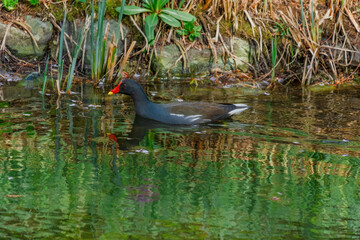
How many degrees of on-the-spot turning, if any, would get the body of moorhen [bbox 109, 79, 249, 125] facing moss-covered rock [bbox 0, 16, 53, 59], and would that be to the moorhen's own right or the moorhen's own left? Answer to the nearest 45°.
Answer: approximately 45° to the moorhen's own right

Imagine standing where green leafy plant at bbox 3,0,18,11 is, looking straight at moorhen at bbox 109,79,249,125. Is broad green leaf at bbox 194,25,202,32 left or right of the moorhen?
left

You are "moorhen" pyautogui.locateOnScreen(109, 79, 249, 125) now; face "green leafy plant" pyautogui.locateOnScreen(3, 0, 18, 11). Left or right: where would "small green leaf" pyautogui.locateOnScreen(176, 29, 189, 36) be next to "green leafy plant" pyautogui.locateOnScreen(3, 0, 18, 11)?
right

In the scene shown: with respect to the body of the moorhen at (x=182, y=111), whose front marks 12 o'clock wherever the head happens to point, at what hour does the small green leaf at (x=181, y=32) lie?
The small green leaf is roughly at 3 o'clock from the moorhen.

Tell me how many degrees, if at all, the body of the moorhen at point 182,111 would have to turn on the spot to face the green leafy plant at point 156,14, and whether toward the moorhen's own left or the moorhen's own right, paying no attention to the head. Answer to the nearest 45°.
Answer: approximately 90° to the moorhen's own right

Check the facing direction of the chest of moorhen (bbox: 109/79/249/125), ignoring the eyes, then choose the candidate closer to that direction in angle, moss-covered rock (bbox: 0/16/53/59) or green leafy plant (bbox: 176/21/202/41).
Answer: the moss-covered rock

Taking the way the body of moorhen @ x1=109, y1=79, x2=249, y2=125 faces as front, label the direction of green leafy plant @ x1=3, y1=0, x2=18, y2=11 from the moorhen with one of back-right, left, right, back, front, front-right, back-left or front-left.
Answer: front-right

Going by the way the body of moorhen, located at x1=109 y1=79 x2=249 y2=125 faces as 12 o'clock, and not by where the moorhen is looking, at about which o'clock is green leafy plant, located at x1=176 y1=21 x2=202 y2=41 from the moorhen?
The green leafy plant is roughly at 3 o'clock from the moorhen.

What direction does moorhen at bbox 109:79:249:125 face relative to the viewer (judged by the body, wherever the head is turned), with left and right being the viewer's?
facing to the left of the viewer

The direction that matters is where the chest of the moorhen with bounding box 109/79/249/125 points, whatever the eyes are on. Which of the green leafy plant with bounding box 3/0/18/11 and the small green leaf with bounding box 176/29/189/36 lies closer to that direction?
the green leafy plant

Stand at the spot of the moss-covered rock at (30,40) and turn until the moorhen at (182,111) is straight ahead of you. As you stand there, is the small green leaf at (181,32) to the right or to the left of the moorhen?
left

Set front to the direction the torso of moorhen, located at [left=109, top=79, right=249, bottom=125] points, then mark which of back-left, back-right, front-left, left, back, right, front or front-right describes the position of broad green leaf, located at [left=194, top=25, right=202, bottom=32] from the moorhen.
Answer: right
